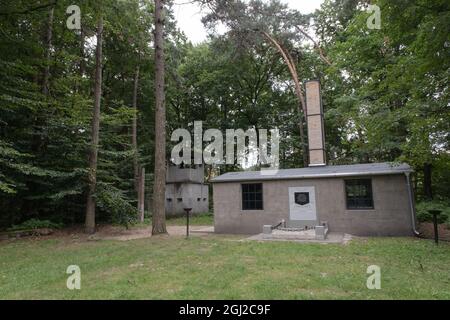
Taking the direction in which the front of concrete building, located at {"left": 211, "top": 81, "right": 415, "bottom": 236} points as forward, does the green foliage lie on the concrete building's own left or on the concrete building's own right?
on the concrete building's own right

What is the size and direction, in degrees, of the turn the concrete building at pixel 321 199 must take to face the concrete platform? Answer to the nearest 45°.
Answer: approximately 45° to its right

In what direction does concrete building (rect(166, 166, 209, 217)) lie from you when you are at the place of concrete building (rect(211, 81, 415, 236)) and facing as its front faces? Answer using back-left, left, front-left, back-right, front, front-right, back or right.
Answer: back-right

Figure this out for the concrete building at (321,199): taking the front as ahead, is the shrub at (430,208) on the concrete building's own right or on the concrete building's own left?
on the concrete building's own left

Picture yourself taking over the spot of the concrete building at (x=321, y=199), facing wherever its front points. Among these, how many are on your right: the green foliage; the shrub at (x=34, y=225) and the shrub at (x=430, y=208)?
2

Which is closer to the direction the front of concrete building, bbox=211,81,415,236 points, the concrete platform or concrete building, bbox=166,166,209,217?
the concrete platform

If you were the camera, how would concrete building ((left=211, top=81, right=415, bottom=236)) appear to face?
facing the viewer

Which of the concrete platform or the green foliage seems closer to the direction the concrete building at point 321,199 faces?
the concrete platform

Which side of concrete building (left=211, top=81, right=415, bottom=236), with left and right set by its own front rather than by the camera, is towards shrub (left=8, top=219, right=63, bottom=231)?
right
